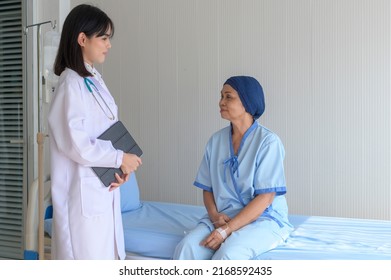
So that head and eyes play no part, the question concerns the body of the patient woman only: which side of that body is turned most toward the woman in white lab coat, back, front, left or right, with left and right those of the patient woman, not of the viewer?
front

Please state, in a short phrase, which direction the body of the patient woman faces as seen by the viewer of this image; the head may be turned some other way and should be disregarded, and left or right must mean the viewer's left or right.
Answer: facing the viewer and to the left of the viewer

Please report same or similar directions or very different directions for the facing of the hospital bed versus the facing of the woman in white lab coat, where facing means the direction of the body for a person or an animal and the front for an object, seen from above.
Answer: same or similar directions

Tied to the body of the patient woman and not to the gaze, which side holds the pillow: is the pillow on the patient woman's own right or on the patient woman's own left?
on the patient woman's own right

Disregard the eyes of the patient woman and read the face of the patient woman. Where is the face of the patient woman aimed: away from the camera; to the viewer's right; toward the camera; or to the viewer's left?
to the viewer's left

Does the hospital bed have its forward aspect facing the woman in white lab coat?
no

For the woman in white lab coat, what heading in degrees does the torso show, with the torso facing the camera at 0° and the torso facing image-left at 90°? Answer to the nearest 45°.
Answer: approximately 270°

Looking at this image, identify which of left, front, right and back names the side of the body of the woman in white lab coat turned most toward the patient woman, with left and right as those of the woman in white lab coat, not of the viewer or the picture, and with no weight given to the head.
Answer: front

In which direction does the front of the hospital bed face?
to the viewer's right

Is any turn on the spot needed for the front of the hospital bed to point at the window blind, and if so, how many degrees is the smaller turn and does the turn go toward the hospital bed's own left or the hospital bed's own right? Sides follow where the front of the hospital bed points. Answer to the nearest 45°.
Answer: approximately 135° to the hospital bed's own left

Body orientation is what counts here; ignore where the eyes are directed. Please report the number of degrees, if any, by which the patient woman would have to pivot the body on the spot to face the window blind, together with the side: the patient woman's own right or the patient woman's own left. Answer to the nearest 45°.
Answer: approximately 90° to the patient woman's own right

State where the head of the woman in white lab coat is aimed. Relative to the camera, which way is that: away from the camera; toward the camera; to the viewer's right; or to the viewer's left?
to the viewer's right

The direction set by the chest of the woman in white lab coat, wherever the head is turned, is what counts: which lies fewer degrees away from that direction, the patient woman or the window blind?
the patient woman
